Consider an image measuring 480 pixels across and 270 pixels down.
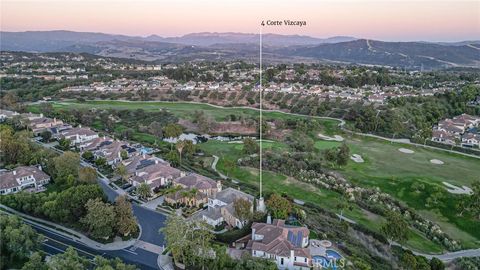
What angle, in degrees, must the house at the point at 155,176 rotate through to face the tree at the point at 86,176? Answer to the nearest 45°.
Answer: approximately 45° to its right

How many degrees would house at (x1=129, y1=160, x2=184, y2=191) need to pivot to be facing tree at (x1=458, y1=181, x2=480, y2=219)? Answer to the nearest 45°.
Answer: approximately 90° to its left

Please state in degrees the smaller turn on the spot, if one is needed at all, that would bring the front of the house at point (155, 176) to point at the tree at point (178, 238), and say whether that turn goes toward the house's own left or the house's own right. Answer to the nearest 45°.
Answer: approximately 45° to the house's own left

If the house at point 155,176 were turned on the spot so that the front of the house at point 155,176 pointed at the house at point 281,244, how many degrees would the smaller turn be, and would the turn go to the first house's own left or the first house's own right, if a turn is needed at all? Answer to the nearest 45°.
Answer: approximately 90° to the first house's own left

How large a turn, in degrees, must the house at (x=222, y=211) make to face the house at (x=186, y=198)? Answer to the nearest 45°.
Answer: approximately 90° to its right

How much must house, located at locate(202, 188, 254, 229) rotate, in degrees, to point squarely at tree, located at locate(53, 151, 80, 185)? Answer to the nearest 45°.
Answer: approximately 90° to its right

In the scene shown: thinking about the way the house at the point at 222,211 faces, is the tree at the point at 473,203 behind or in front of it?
behind

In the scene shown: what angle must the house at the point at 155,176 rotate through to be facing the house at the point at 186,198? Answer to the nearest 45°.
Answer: approximately 90° to its left

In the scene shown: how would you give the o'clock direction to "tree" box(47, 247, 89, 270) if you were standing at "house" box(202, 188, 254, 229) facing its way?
The tree is roughly at 12 o'clock from the house.

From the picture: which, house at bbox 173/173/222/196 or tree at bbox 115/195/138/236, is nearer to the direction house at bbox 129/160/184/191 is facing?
the tree

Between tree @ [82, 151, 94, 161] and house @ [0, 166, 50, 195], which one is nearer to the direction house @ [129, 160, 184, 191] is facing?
the house

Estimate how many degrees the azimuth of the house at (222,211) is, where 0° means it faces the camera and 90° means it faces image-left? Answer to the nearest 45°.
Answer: approximately 45°
